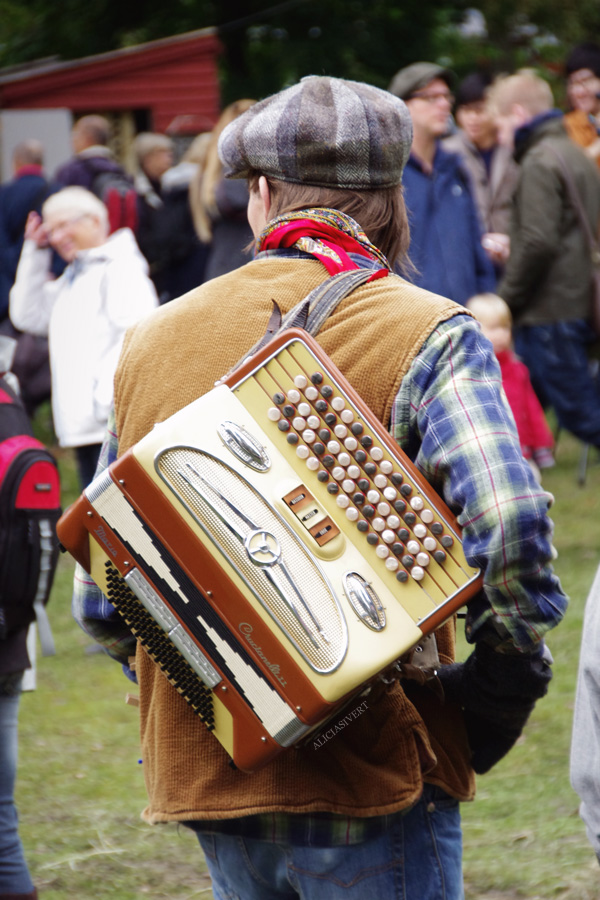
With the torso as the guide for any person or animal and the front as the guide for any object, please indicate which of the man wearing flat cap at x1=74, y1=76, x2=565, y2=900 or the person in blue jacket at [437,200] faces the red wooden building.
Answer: the man wearing flat cap

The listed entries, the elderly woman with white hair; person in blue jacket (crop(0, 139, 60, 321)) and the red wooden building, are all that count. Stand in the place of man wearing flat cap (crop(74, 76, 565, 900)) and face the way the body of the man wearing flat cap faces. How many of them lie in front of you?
3

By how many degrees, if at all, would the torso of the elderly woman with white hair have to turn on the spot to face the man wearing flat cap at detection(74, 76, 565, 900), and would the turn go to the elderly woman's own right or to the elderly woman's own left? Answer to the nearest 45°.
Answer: approximately 45° to the elderly woman's own left

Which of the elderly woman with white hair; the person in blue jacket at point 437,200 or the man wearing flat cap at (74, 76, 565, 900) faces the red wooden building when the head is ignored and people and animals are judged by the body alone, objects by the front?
the man wearing flat cap

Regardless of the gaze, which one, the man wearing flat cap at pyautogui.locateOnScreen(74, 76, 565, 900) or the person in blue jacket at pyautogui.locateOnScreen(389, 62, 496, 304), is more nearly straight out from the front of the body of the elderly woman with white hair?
the man wearing flat cap

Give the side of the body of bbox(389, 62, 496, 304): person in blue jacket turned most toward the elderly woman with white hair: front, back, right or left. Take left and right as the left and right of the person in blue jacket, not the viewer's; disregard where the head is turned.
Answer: right

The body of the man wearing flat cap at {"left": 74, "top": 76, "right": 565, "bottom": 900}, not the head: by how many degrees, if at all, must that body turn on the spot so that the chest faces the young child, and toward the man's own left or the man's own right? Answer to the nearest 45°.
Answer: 0° — they already face them

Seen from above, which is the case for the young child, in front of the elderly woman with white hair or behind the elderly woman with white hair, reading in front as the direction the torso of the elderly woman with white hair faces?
behind

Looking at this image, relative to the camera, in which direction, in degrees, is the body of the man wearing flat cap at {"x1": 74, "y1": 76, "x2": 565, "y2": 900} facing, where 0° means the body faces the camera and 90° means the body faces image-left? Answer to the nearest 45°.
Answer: approximately 180°
